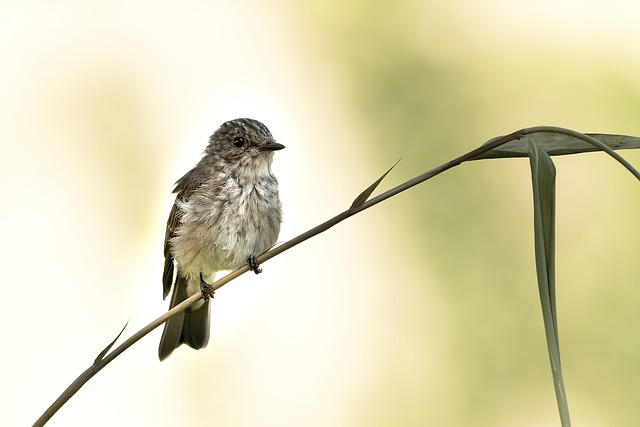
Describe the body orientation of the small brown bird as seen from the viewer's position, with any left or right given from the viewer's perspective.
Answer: facing the viewer and to the right of the viewer

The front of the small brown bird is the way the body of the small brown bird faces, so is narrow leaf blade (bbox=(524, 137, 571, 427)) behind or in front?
in front
